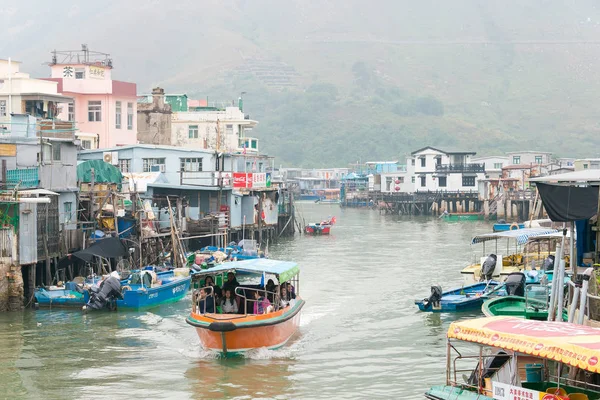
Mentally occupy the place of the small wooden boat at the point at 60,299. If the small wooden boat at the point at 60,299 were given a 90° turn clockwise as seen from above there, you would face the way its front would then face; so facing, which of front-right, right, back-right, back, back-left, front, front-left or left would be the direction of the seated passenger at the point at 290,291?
back-right

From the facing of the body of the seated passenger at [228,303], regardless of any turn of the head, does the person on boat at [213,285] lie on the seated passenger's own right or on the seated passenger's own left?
on the seated passenger's own right

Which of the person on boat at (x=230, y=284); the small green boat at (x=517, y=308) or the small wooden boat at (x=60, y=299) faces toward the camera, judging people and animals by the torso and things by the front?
the person on boat

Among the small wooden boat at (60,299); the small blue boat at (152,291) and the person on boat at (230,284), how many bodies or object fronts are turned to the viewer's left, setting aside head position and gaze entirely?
1

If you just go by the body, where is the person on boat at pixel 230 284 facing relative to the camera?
toward the camera

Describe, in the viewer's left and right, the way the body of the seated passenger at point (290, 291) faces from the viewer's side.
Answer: facing the viewer and to the left of the viewer

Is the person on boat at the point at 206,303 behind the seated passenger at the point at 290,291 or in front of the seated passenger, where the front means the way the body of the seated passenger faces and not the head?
in front

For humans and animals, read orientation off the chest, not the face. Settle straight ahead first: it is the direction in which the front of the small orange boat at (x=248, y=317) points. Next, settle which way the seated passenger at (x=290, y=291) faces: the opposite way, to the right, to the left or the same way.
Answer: the same way

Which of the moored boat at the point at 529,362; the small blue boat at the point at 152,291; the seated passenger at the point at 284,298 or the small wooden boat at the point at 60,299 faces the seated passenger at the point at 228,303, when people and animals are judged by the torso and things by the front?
the seated passenger at the point at 284,298

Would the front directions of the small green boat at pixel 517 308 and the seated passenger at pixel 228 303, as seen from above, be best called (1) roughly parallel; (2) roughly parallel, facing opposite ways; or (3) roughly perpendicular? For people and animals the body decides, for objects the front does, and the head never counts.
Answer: roughly perpendicular

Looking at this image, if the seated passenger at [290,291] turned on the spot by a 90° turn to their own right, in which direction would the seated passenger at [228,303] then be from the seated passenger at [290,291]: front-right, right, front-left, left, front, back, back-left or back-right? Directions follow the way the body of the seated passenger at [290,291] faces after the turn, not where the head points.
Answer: left

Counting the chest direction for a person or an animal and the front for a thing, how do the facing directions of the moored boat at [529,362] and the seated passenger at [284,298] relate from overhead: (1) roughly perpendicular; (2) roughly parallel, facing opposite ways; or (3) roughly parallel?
roughly perpendicular

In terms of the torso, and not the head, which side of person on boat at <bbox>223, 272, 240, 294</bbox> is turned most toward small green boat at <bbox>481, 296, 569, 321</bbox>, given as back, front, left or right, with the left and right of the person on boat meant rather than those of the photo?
left

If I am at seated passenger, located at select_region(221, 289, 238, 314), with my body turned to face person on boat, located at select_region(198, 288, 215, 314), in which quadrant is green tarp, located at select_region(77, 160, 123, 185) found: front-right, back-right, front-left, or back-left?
front-right

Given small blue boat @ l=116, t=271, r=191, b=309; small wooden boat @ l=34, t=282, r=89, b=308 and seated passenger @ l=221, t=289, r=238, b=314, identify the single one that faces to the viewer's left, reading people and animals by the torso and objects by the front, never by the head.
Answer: small wooden boat @ l=34, t=282, r=89, b=308
